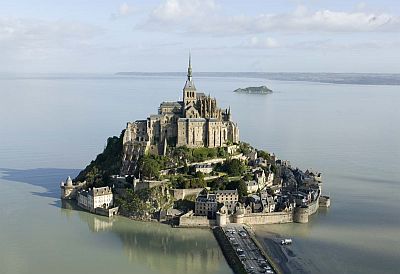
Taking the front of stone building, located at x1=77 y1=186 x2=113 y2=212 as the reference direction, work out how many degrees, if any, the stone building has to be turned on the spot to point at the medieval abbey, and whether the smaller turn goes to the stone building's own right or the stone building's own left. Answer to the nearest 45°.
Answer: approximately 90° to the stone building's own left

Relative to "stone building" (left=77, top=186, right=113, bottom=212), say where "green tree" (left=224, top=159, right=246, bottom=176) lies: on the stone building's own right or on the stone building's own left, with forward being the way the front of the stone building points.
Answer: on the stone building's own left

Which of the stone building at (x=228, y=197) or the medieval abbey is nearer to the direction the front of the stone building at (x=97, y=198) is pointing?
the stone building

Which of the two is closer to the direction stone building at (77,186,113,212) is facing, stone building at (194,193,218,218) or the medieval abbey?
the stone building

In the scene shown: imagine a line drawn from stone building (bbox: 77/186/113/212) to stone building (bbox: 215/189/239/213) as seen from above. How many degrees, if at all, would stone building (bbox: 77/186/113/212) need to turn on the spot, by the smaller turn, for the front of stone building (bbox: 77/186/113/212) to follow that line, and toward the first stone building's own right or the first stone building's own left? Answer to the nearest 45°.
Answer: approximately 45° to the first stone building's own left
